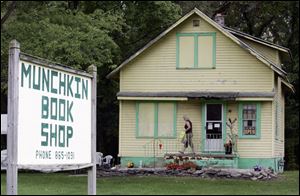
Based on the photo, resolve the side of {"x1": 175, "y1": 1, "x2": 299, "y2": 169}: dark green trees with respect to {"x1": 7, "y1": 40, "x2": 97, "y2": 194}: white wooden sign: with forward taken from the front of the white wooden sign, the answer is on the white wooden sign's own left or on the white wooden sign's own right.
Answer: on the white wooden sign's own left

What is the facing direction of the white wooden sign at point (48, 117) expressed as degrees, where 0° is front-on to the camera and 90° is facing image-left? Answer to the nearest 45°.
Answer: approximately 315°

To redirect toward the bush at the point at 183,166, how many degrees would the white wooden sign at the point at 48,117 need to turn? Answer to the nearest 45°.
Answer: approximately 135° to its left

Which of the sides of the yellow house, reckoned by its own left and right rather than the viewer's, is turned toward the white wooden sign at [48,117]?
front

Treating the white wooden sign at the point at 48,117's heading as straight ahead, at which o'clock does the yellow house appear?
The yellow house is roughly at 8 o'clock from the white wooden sign.

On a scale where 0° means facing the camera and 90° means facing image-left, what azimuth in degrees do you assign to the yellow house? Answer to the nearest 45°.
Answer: approximately 0°

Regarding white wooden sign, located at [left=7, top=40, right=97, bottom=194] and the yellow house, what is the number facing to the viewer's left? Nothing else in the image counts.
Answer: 0

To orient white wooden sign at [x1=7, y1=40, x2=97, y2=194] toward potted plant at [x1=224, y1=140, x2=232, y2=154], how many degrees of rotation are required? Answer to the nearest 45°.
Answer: approximately 135° to its left
